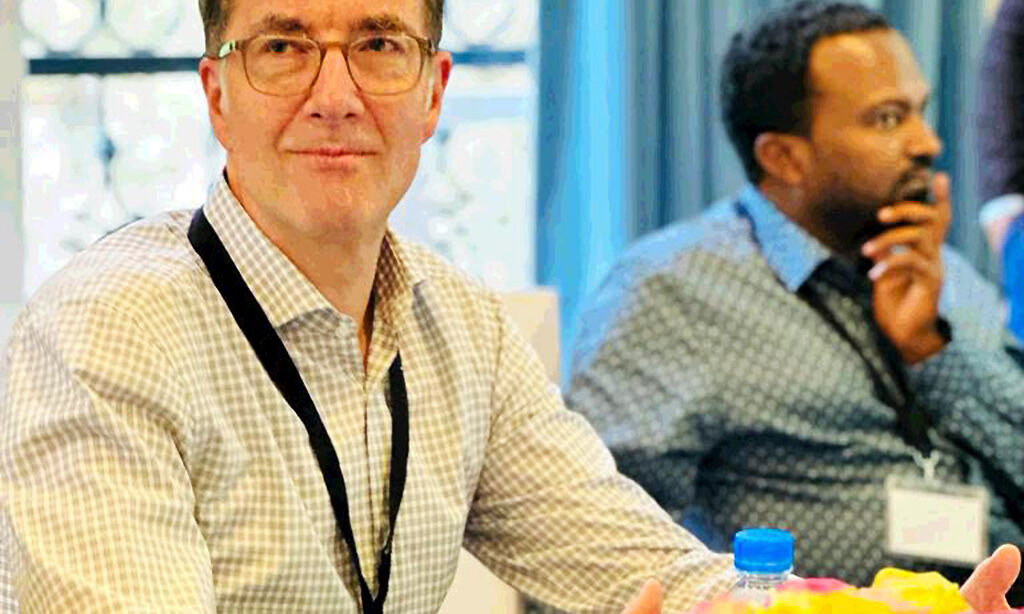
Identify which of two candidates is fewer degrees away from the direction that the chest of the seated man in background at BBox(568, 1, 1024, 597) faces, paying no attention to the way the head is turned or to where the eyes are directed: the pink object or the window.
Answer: the pink object

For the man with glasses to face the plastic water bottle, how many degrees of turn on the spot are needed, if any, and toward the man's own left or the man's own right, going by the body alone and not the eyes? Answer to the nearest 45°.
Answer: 0° — they already face it

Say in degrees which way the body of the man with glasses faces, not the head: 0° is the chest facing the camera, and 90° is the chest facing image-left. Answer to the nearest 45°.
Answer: approximately 315°
